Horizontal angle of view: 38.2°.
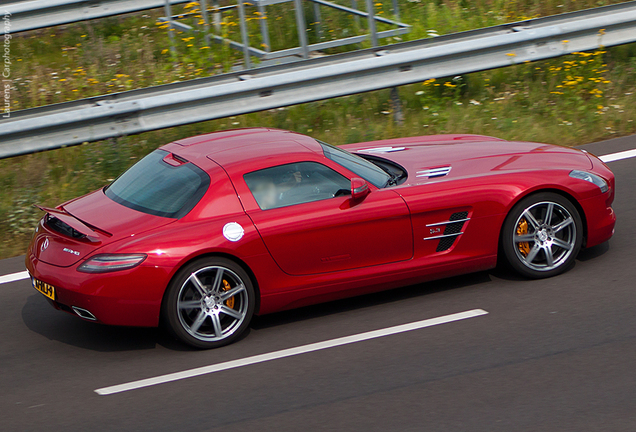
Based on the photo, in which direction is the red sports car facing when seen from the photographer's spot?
facing away from the viewer and to the right of the viewer

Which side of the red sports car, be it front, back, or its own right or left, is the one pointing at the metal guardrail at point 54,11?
left

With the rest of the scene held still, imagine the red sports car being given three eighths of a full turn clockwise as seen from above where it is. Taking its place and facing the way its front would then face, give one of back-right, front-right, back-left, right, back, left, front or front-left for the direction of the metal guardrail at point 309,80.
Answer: back
